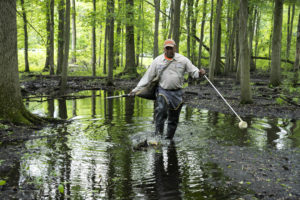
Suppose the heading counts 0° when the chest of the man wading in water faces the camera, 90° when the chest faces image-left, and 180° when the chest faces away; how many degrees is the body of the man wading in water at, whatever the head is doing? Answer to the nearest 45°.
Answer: approximately 0°

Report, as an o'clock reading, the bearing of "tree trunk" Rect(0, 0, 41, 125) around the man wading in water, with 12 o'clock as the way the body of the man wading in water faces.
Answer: The tree trunk is roughly at 3 o'clock from the man wading in water.
